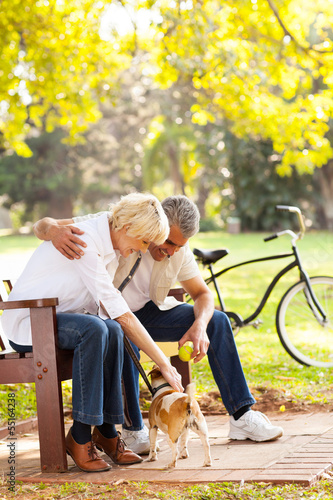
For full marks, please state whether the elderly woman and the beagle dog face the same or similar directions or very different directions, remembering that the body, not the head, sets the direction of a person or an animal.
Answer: very different directions

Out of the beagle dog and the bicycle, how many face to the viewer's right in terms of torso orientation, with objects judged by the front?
1

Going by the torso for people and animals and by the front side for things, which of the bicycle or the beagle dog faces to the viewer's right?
the bicycle

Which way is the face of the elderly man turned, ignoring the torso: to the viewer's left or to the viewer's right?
to the viewer's left

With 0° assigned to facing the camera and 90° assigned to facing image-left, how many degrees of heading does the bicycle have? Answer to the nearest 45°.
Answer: approximately 270°

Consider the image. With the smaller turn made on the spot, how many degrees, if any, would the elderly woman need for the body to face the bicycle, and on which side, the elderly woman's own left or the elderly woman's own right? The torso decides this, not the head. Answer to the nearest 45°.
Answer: approximately 90° to the elderly woman's own left

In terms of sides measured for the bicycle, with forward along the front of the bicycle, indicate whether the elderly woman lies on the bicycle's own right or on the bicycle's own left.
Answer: on the bicycle's own right

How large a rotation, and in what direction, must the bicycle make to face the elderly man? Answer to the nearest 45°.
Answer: approximately 90° to its right

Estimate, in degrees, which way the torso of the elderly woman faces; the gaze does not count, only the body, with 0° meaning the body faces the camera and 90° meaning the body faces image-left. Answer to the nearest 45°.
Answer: approximately 315°

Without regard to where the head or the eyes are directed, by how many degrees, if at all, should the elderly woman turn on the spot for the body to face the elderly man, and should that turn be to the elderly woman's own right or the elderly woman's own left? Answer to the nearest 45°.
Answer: approximately 90° to the elderly woman's own left
